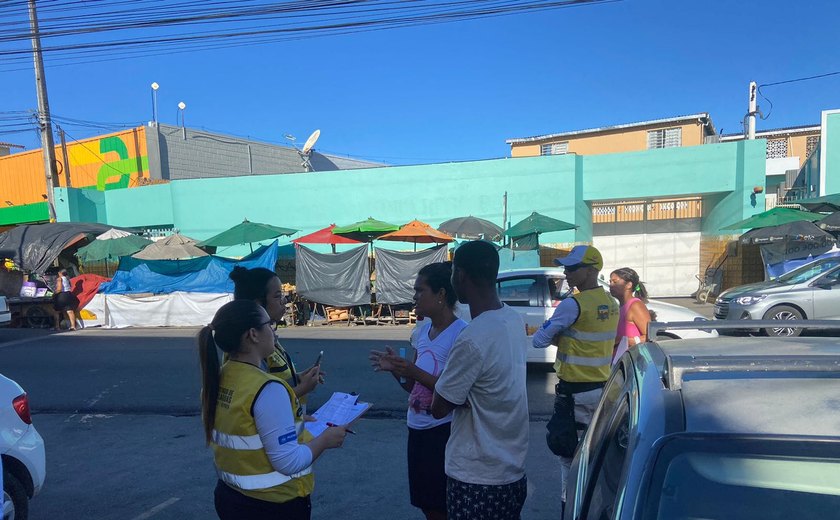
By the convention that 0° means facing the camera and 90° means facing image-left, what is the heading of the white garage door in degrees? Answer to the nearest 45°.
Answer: approximately 0°

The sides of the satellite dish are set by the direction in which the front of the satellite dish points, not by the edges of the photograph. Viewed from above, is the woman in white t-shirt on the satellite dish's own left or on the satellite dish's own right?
on the satellite dish's own left

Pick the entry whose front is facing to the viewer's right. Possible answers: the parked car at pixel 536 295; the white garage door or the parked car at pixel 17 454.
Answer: the parked car at pixel 536 295

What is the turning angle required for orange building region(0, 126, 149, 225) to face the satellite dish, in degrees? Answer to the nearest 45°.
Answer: approximately 90° to its left

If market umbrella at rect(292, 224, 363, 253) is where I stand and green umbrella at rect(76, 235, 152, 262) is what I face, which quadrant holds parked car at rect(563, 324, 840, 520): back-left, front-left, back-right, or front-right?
back-left

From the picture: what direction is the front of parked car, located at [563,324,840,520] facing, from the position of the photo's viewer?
facing away from the viewer

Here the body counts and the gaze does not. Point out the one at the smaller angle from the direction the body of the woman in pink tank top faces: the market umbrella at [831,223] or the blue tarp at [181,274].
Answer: the blue tarp
